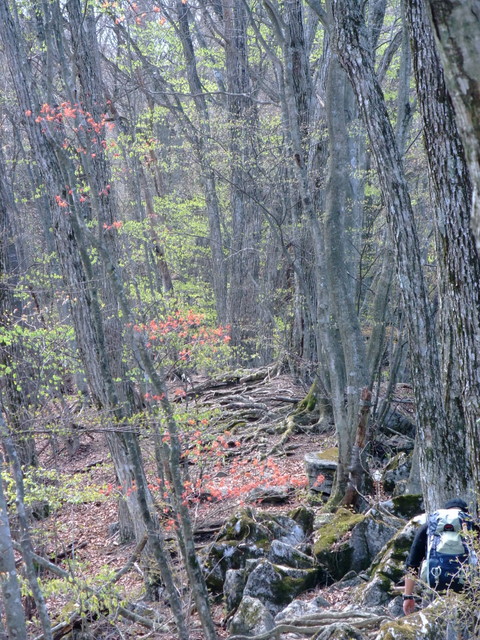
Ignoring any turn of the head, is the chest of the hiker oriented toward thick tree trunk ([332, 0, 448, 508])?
yes

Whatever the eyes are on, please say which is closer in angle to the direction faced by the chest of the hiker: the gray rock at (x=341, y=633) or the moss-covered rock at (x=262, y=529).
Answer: the moss-covered rock

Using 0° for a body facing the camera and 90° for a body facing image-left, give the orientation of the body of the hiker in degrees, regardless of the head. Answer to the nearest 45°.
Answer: approximately 180°

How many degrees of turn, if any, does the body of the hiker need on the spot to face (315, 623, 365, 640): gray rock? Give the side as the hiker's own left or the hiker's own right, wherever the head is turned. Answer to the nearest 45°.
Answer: approximately 90° to the hiker's own left
